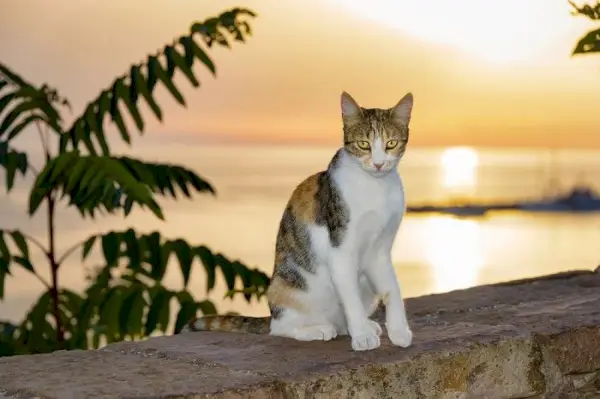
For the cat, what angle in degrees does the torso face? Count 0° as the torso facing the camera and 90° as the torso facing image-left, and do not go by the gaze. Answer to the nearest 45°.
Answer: approximately 315°
